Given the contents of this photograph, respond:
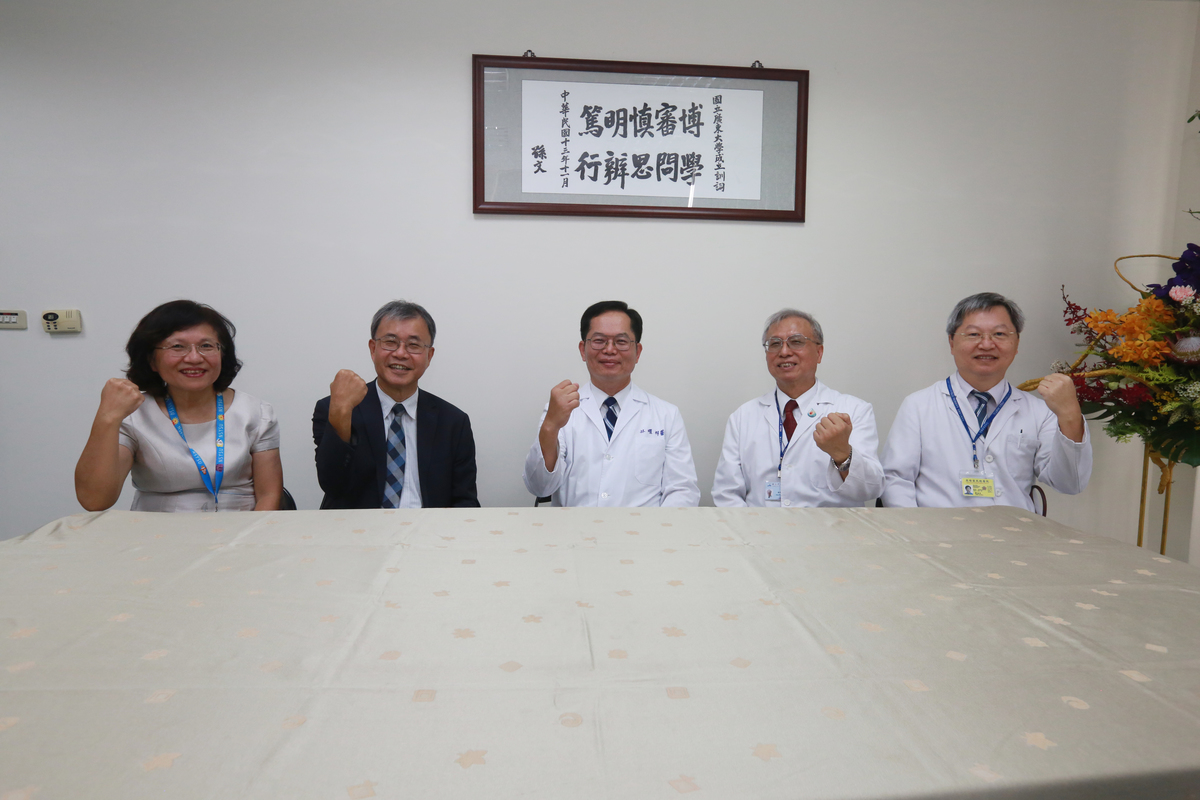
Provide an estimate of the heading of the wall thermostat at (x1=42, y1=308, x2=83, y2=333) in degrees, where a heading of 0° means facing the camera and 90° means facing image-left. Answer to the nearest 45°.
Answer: approximately 0°

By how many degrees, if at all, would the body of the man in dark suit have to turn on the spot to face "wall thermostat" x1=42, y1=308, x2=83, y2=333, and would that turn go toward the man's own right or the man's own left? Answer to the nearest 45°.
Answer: approximately 135° to the man's own right

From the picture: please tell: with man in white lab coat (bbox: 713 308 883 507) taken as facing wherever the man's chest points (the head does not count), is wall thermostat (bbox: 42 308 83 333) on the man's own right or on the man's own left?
on the man's own right

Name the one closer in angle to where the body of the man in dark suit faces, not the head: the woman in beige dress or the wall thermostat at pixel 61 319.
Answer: the woman in beige dress

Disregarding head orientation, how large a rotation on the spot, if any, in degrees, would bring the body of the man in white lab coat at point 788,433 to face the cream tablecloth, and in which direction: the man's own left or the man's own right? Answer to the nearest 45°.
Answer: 0° — they already face it

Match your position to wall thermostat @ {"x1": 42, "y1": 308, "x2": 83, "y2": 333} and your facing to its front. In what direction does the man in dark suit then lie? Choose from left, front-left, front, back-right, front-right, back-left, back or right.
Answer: front-left

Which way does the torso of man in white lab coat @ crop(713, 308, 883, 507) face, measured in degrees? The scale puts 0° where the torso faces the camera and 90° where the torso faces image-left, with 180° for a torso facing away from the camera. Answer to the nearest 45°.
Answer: approximately 0°

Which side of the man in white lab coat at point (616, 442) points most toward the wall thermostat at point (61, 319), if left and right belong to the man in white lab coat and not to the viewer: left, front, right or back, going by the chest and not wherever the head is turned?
right
